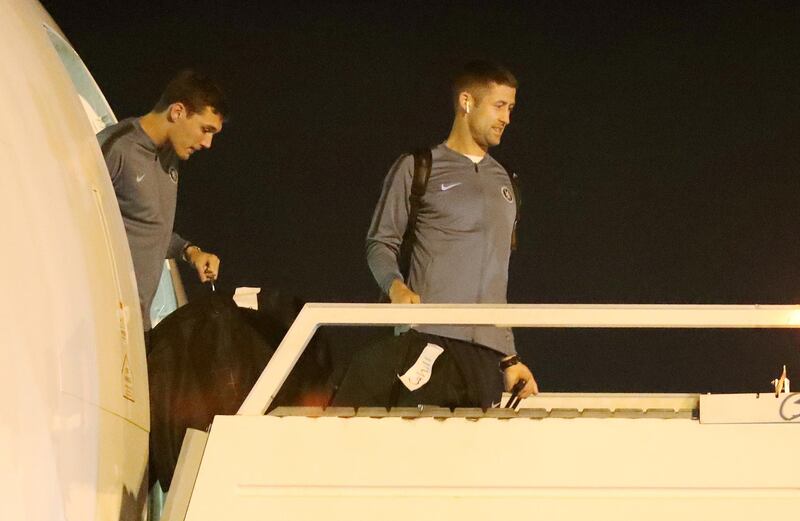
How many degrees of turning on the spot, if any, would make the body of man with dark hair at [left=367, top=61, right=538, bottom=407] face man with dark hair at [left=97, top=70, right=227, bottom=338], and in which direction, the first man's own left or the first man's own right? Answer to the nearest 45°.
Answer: approximately 135° to the first man's own right

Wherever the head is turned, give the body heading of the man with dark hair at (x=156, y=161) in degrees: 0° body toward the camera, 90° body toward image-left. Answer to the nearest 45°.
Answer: approximately 315°

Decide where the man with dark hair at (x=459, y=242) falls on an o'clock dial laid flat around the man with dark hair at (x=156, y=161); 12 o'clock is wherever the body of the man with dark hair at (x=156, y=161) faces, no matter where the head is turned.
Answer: the man with dark hair at (x=459, y=242) is roughly at 11 o'clock from the man with dark hair at (x=156, y=161).

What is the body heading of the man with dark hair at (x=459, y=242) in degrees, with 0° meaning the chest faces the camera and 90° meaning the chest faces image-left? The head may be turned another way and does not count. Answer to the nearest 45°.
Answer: approximately 315°
